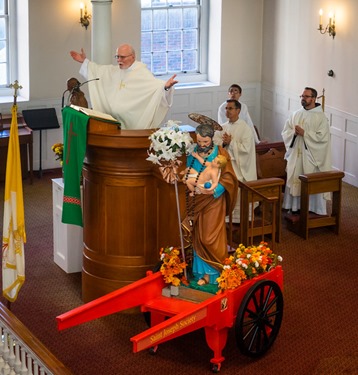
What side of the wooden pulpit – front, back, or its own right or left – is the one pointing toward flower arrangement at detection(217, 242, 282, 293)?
left

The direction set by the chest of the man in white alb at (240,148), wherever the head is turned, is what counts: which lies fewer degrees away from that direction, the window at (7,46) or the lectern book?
the lectern book

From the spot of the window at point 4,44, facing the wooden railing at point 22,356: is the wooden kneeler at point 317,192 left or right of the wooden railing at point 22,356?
left

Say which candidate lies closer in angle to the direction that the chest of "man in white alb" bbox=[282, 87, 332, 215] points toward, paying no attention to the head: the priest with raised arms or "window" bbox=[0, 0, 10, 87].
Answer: the priest with raised arms

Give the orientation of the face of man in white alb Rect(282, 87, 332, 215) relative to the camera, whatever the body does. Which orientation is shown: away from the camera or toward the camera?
toward the camera

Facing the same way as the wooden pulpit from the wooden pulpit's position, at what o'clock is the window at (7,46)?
The window is roughly at 4 o'clock from the wooden pulpit.

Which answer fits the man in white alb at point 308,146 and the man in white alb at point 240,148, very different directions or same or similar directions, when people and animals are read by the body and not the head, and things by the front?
same or similar directions

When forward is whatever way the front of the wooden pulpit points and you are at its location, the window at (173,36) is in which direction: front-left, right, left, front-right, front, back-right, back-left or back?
back-right

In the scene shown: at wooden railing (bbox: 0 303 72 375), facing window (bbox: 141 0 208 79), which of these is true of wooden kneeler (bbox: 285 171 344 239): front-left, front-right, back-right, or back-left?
front-right

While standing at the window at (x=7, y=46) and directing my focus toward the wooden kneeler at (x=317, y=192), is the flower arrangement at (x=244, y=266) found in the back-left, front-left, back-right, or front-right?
front-right

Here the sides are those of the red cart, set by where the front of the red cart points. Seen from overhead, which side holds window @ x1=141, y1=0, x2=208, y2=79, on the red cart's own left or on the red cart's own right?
on the red cart's own right

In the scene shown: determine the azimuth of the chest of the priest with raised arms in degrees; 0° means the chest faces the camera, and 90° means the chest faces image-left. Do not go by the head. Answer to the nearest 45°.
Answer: approximately 45°

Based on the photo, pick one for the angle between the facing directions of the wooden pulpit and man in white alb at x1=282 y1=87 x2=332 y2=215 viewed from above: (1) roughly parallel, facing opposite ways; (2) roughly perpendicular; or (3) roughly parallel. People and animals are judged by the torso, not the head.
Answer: roughly parallel

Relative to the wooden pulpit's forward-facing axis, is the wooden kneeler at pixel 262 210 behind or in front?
behind
